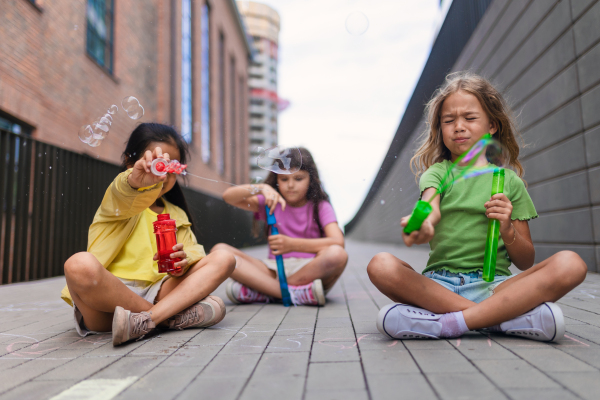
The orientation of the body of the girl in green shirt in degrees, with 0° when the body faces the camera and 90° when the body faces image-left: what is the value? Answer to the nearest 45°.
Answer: approximately 0°

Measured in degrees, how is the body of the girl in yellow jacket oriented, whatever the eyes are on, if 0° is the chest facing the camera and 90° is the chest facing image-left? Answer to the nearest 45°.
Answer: approximately 315°

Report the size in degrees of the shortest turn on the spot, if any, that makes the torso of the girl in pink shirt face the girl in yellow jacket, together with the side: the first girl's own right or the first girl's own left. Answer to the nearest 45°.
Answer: approximately 45° to the first girl's own right

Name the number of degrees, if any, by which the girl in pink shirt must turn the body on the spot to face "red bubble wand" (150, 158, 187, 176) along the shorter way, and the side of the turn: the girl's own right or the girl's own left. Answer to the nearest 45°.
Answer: approximately 45° to the girl's own right

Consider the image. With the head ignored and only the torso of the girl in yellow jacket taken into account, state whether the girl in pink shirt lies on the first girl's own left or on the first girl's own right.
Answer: on the first girl's own left
